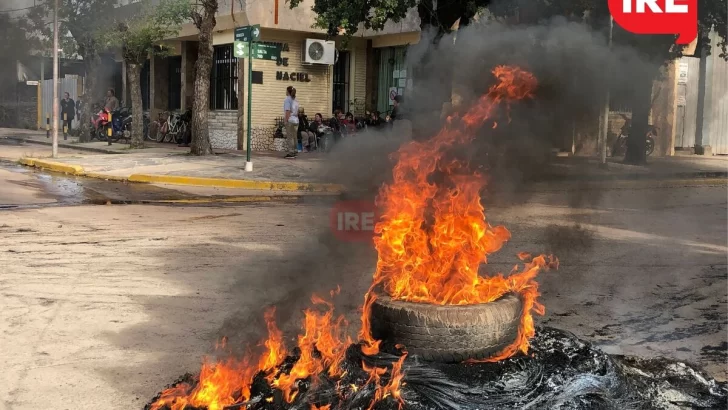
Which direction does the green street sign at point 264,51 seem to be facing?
toward the camera

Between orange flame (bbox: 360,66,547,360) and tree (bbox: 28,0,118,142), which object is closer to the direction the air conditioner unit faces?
the orange flame

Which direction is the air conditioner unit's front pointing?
toward the camera

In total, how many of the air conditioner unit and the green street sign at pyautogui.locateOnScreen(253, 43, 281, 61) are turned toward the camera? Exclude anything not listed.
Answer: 2

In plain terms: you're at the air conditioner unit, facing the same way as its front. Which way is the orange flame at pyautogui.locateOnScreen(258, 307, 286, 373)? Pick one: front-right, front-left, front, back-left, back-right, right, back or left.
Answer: front

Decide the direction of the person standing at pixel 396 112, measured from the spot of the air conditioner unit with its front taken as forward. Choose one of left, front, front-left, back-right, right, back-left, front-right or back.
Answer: left

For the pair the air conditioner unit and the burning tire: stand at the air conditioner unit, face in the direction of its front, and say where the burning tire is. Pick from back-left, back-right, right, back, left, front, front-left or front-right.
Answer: front
